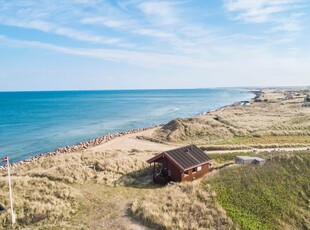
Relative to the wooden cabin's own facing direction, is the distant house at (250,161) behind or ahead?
behind

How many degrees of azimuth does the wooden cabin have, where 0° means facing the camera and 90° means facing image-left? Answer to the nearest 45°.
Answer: approximately 45°
